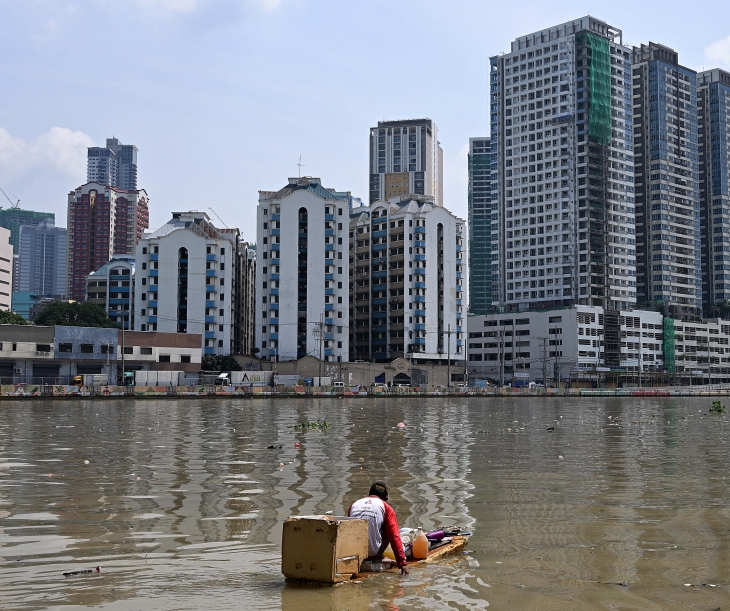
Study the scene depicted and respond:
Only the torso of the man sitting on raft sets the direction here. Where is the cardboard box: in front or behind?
behind

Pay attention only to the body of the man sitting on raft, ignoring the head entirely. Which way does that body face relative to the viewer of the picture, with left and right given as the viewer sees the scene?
facing away from the viewer and to the right of the viewer
